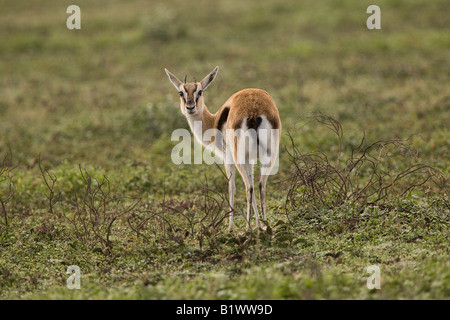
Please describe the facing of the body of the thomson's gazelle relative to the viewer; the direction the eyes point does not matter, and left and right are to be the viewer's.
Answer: facing away from the viewer and to the left of the viewer
